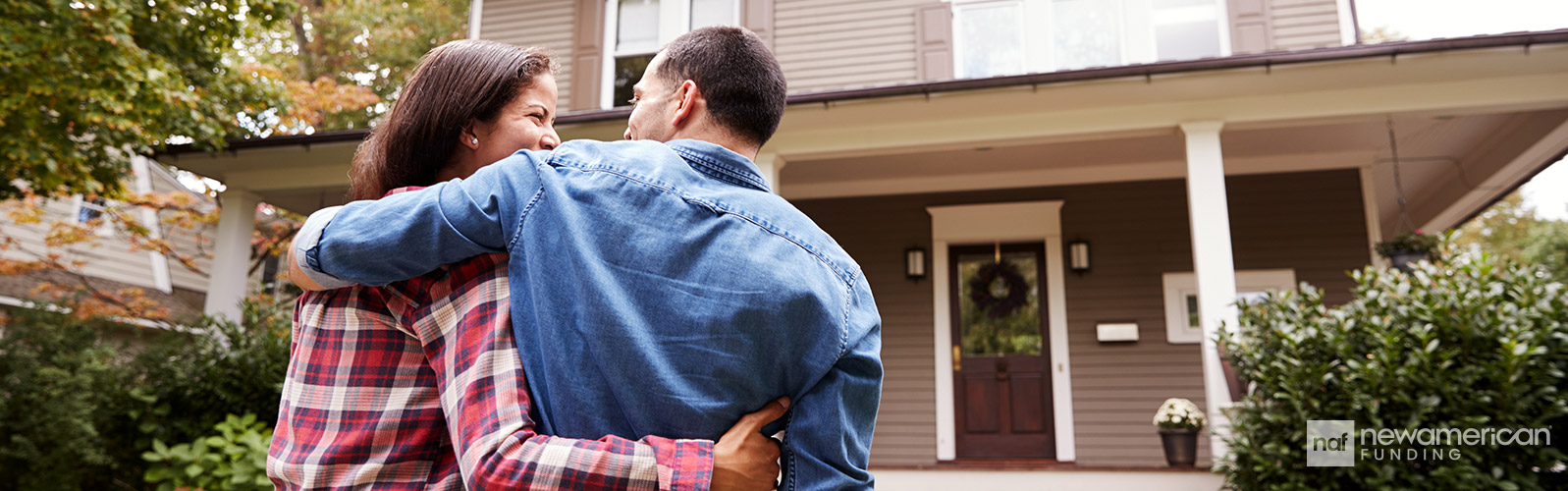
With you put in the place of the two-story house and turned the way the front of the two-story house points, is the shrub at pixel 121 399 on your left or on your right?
on your right

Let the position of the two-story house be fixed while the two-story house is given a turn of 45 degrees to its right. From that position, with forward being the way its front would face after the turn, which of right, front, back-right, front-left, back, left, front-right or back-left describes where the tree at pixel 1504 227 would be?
back

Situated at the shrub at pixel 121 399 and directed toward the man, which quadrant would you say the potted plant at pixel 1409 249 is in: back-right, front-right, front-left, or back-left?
front-left

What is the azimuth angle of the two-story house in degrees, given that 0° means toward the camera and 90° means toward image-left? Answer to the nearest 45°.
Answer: approximately 0°

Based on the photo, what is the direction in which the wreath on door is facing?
toward the camera

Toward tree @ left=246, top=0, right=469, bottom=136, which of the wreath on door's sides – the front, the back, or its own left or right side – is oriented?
right

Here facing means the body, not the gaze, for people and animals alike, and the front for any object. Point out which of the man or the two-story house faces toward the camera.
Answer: the two-story house

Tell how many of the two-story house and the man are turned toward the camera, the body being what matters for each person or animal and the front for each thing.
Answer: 1

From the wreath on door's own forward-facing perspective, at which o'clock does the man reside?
The man is roughly at 12 o'clock from the wreath on door.

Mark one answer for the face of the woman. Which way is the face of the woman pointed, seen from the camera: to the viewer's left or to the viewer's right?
to the viewer's right

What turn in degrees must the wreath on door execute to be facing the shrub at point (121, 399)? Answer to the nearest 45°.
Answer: approximately 45° to its right

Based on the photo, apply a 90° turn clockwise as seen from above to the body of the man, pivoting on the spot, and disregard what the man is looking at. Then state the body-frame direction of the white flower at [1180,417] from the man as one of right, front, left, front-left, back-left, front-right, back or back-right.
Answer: front-left

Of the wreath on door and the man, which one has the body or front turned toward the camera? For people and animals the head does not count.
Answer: the wreath on door

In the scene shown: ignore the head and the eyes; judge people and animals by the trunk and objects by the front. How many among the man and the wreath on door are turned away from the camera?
1

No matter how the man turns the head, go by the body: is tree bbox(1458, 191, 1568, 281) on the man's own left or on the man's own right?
on the man's own right

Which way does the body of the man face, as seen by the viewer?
away from the camera
